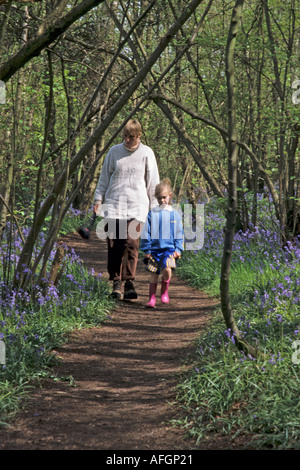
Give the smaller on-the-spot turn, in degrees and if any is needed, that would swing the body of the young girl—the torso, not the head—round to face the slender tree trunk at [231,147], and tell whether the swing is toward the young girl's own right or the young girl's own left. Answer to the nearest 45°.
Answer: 0° — they already face it

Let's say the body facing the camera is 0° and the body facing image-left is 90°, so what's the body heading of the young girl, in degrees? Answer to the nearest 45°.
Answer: approximately 0°
